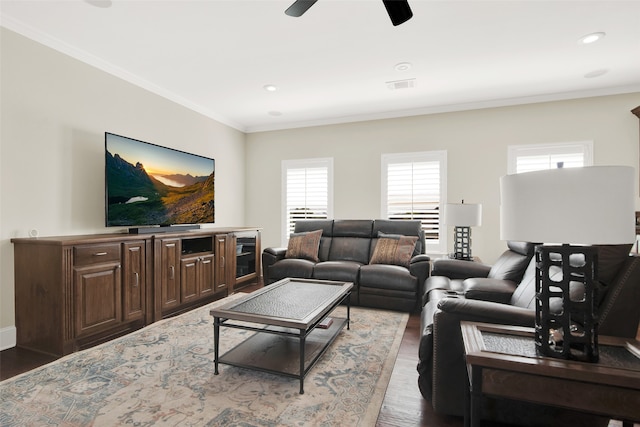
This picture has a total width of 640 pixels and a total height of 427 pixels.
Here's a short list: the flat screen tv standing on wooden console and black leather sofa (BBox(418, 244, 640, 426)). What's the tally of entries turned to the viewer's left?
1

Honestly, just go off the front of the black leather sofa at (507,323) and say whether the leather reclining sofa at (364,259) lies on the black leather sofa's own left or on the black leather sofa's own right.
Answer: on the black leather sofa's own right

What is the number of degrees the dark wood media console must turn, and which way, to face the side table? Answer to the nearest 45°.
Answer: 0° — it already faces it

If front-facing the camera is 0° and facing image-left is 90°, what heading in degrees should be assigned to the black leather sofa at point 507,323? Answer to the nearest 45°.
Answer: approximately 90°

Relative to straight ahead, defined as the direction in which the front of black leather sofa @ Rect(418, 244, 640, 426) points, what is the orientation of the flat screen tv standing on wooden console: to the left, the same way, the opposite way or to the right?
the opposite way

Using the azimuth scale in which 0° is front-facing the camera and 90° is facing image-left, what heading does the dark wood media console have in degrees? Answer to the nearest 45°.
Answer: approximately 315°

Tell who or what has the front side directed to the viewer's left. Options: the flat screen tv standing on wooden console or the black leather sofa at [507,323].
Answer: the black leather sofa

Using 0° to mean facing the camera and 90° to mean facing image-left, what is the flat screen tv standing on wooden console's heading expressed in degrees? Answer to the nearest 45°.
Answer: approximately 315°
